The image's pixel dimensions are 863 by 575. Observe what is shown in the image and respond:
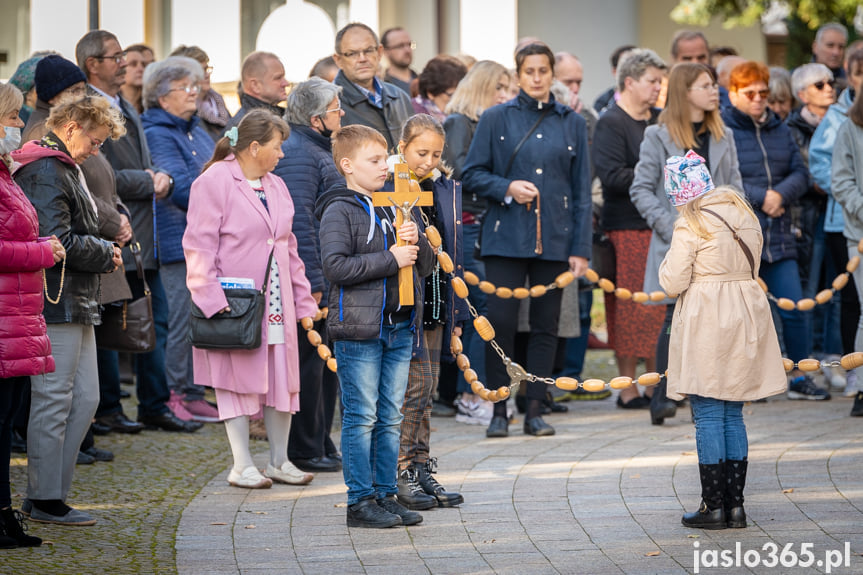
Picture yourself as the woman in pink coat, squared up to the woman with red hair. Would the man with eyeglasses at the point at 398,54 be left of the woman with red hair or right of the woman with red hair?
left

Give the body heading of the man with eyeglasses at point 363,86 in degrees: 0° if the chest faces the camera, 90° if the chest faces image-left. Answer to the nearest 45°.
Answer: approximately 0°

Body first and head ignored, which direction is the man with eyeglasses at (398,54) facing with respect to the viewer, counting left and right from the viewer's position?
facing the viewer and to the right of the viewer

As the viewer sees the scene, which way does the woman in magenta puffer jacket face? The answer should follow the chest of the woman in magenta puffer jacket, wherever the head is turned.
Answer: to the viewer's right

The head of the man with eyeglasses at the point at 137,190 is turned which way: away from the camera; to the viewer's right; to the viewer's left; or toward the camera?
to the viewer's right

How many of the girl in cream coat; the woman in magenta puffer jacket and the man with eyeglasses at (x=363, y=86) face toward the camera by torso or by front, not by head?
1

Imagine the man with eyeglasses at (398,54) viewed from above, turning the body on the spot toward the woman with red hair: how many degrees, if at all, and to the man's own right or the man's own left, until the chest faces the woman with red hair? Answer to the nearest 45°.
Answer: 0° — they already face them

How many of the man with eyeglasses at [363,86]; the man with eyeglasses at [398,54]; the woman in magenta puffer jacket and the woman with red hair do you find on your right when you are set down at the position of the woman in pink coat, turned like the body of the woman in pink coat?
1

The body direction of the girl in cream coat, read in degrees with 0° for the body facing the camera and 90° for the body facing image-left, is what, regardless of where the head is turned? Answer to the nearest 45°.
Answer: approximately 135°
